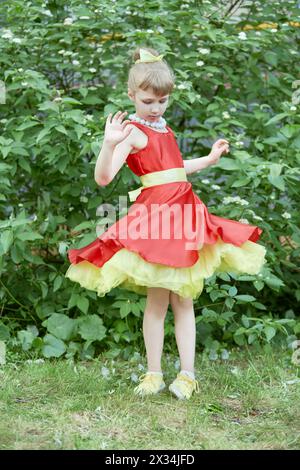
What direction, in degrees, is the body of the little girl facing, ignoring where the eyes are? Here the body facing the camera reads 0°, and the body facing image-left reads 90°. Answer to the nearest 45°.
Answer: approximately 315°
